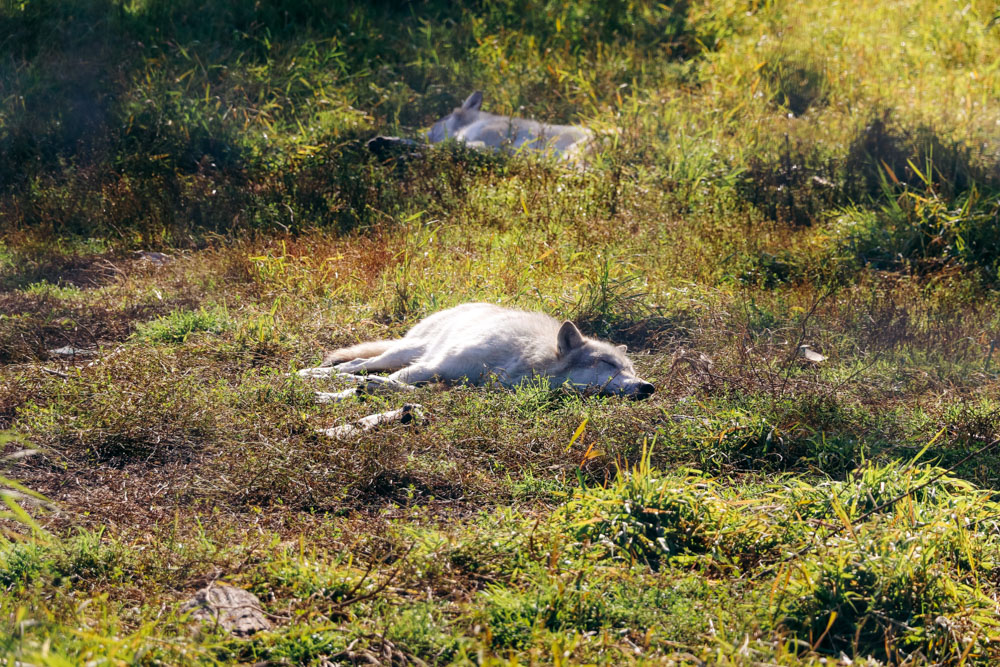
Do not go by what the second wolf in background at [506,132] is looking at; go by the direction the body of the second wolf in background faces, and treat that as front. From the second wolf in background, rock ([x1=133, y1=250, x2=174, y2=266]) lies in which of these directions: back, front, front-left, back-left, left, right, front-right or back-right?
front-left

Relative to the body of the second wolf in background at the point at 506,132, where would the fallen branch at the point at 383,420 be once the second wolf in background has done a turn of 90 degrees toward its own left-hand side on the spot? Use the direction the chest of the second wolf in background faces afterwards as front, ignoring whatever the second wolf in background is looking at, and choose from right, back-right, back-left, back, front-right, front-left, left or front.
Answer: front

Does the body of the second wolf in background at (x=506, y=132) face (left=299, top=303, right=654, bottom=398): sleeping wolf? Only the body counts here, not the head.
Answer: no

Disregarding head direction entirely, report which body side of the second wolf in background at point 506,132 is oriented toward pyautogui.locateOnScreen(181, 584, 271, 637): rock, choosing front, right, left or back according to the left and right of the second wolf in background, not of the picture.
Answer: left

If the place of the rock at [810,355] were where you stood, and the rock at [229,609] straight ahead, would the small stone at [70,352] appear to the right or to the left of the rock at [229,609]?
right

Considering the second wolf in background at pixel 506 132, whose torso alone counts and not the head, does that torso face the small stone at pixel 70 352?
no

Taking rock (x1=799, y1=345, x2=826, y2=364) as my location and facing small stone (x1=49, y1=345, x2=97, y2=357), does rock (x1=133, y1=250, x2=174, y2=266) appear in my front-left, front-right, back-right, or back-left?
front-right

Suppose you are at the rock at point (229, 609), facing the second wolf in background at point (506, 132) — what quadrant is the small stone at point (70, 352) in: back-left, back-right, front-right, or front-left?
front-left

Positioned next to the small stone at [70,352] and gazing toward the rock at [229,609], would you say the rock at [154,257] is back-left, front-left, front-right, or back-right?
back-left

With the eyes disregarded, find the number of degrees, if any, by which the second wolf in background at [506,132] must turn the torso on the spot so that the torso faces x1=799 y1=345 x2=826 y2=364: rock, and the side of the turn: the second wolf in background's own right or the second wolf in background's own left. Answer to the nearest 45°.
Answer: approximately 90° to the second wolf in background's own left

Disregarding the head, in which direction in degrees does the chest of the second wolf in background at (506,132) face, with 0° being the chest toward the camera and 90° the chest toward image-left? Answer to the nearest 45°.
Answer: approximately 90°

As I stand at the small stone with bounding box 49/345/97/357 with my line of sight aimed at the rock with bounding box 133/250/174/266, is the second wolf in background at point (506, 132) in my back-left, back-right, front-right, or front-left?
front-right
